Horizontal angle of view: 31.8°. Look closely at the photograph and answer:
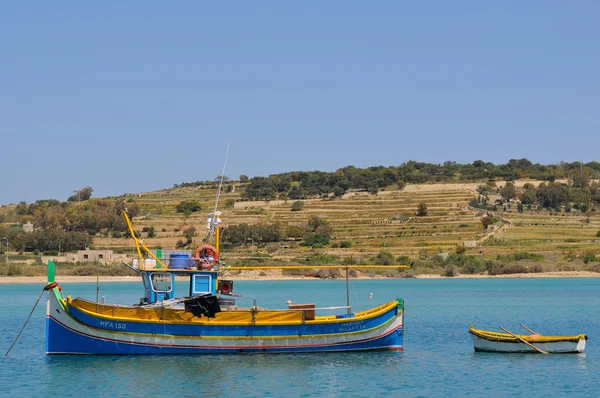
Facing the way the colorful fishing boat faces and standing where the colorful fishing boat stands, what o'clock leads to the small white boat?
The small white boat is roughly at 6 o'clock from the colorful fishing boat.

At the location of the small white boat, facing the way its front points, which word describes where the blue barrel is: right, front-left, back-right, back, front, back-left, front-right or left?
front

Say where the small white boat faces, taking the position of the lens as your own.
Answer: facing to the left of the viewer

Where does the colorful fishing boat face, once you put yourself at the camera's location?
facing to the left of the viewer

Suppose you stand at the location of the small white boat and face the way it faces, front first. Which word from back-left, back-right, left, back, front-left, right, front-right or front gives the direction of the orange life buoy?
front

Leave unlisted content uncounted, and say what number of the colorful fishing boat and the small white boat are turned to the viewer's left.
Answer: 2
